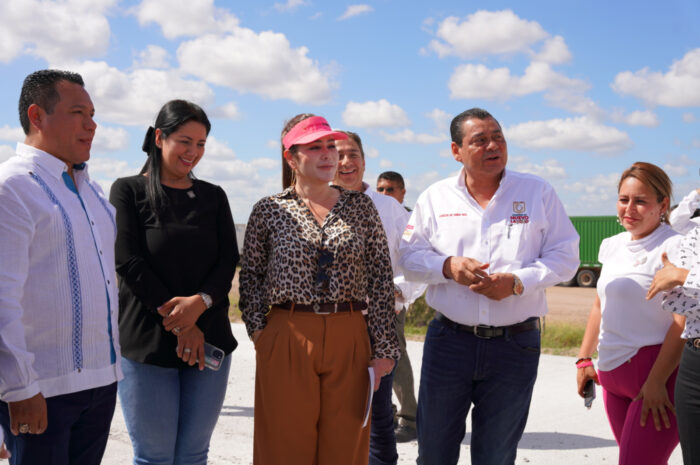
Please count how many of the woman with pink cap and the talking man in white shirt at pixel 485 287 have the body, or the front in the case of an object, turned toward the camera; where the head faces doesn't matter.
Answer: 2

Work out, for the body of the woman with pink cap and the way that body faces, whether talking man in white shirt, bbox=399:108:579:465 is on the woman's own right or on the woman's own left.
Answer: on the woman's own left

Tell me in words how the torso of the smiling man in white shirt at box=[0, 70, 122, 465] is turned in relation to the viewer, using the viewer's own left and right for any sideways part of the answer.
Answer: facing the viewer and to the right of the viewer

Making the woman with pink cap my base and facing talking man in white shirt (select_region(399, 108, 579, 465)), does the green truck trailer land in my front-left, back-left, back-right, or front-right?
front-left

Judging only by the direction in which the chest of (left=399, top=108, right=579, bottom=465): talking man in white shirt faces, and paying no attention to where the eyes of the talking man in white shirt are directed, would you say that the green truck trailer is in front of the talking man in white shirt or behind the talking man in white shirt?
behind

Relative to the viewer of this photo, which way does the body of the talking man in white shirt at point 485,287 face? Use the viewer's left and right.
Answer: facing the viewer

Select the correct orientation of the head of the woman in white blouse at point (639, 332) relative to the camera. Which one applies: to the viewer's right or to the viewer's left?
to the viewer's left

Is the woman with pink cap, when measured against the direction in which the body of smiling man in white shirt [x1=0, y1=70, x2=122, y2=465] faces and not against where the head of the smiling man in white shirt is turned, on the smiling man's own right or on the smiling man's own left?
on the smiling man's own left

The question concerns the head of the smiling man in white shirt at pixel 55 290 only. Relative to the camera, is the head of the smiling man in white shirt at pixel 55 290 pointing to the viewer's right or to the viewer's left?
to the viewer's right

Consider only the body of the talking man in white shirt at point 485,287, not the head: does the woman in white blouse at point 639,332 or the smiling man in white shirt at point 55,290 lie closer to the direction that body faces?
the smiling man in white shirt

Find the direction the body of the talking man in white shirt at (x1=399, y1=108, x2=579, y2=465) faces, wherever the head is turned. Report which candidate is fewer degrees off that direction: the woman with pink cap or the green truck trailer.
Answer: the woman with pink cap

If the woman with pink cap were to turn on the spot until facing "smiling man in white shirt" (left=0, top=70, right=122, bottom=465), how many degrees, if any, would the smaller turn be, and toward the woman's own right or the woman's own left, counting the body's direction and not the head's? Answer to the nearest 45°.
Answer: approximately 45° to the woman's own right

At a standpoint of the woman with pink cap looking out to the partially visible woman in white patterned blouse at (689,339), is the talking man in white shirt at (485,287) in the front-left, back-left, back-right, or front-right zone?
front-left

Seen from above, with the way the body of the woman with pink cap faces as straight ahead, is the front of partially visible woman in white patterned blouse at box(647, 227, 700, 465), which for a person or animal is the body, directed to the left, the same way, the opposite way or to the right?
to the right

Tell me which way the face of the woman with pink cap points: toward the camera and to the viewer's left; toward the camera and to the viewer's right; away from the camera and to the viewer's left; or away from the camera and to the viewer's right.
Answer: toward the camera and to the viewer's right

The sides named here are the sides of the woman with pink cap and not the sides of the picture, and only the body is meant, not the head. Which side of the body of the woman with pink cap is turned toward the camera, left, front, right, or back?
front

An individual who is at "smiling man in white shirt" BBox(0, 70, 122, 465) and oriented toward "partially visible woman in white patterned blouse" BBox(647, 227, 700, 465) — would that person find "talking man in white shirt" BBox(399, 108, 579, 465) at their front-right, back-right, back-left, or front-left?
front-left
